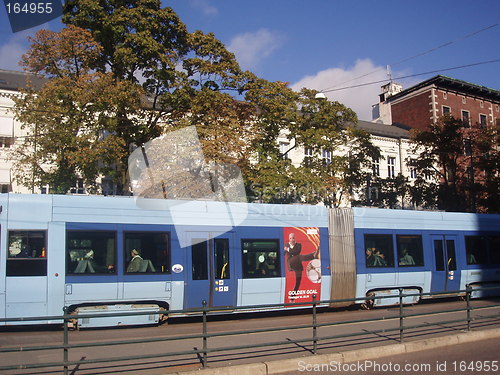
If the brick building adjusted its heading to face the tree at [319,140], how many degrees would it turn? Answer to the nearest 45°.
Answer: approximately 45° to its right

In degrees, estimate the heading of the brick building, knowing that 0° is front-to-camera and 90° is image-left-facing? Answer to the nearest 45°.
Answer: approximately 315°

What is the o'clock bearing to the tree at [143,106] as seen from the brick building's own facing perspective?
The tree is roughly at 2 o'clock from the brick building.

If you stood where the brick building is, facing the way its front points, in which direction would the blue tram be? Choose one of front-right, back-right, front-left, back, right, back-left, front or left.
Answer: front-right

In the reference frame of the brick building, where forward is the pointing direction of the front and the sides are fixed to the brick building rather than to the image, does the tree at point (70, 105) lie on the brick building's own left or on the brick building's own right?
on the brick building's own right

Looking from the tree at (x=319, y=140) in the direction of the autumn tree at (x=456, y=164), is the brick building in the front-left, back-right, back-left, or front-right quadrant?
front-left
